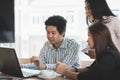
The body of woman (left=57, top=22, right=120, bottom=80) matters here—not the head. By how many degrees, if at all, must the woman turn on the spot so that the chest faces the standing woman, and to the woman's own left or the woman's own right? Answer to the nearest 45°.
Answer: approximately 90° to the woman's own right

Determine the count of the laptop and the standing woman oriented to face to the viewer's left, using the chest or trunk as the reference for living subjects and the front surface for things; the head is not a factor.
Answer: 1

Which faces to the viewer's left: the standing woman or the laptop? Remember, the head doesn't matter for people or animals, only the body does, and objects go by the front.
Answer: the standing woman

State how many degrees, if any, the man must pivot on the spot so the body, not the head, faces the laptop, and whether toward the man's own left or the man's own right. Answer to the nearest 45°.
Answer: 0° — they already face it

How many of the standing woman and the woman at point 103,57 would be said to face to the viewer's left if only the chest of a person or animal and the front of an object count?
2

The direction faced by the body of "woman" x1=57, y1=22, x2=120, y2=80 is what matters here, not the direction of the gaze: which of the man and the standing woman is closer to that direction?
the man

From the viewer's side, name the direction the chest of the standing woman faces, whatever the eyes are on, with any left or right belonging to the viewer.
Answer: facing to the left of the viewer

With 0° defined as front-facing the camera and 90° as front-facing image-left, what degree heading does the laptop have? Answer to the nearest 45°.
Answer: approximately 225°

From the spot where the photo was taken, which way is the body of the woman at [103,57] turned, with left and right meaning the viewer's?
facing to the left of the viewer

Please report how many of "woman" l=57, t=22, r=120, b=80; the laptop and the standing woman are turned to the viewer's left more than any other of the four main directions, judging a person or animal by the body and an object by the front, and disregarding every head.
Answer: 2

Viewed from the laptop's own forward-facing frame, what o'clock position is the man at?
The man is roughly at 12 o'clock from the laptop.

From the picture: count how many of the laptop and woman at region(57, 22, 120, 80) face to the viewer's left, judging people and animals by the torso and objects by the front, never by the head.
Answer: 1
